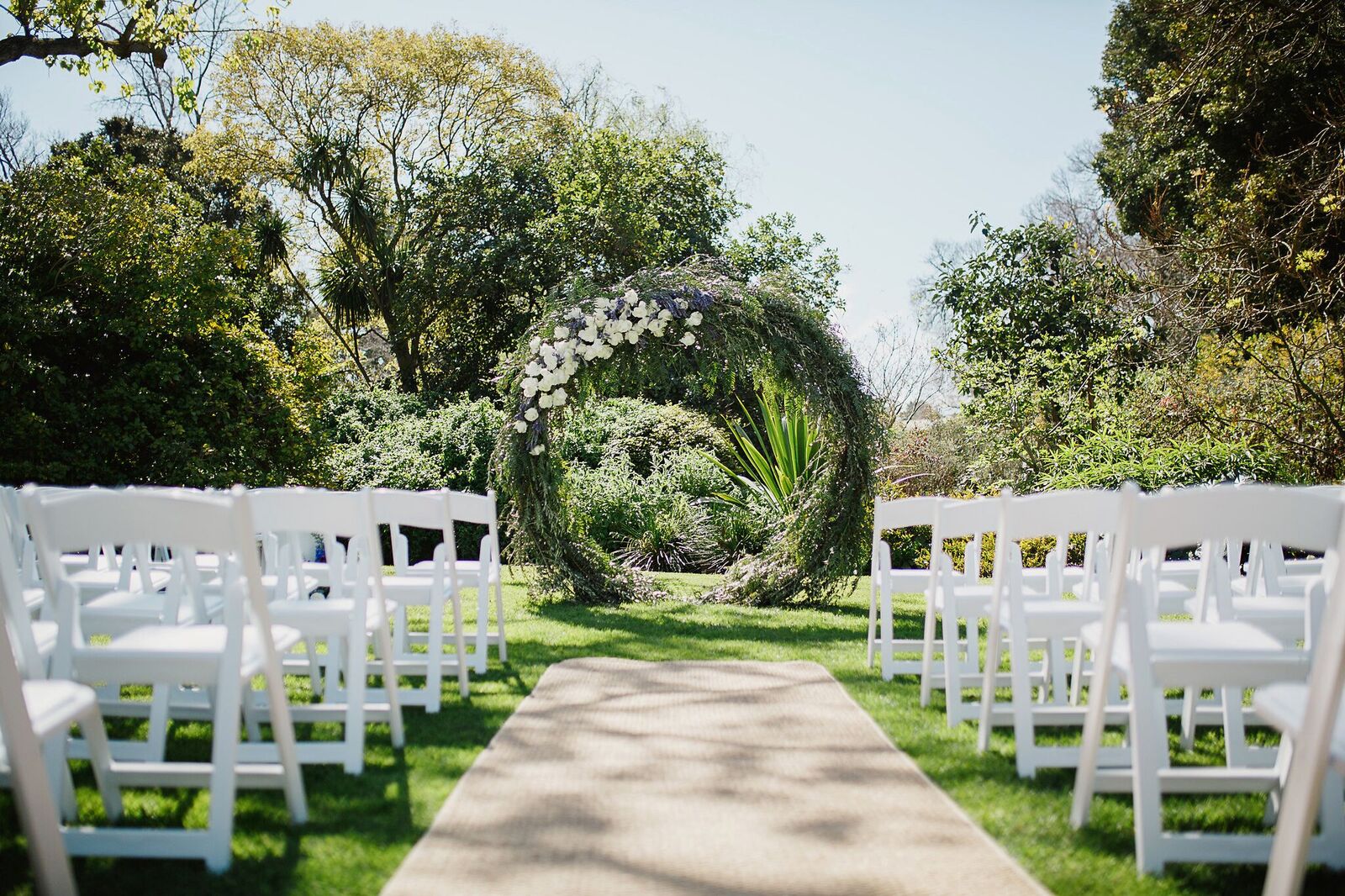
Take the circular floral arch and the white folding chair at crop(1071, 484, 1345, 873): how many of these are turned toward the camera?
1

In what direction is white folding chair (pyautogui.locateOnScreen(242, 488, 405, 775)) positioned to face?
away from the camera

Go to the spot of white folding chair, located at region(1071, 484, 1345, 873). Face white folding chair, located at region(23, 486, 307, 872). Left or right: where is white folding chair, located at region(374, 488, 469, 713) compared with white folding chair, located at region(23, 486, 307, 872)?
right

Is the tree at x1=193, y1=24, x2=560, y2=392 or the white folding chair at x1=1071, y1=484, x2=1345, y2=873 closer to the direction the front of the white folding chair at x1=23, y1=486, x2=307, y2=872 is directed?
the tree

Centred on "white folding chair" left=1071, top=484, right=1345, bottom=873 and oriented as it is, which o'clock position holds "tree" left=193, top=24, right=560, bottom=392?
The tree is roughly at 12 o'clock from the white folding chair.

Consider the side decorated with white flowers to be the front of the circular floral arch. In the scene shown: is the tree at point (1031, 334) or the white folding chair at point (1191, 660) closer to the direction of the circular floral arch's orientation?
the white folding chair

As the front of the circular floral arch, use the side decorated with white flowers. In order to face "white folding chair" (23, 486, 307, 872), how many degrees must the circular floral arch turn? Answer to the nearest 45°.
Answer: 0° — it already faces it

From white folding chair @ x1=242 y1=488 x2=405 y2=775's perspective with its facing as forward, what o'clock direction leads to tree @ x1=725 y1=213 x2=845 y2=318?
The tree is roughly at 1 o'clock from the white folding chair.

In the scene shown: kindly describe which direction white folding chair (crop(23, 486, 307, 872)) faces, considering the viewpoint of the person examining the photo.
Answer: facing away from the viewer and to the right of the viewer
